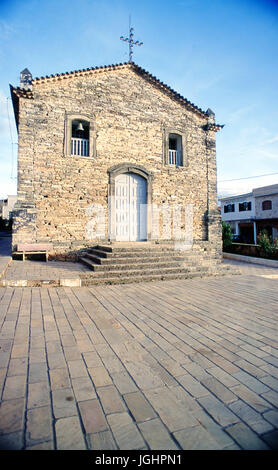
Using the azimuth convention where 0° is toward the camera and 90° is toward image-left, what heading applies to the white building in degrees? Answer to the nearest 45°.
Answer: approximately 45°

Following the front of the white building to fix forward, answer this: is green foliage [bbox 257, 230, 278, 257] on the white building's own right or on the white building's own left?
on the white building's own left

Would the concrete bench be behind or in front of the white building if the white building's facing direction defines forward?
in front

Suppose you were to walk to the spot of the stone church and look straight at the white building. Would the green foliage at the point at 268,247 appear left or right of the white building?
right
